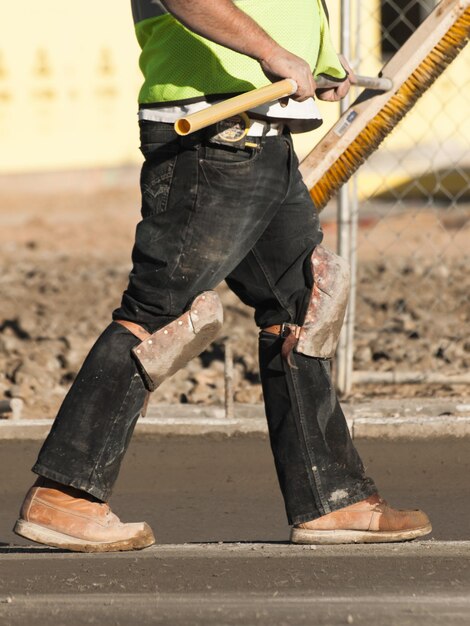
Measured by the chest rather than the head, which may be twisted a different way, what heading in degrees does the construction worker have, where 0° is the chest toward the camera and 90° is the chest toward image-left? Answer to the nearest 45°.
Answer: approximately 270°

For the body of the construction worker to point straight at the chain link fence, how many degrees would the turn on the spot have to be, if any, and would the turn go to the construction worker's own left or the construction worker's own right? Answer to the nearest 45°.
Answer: approximately 90° to the construction worker's own left
